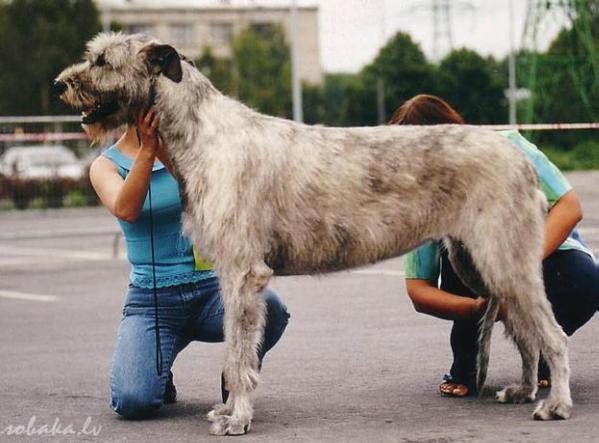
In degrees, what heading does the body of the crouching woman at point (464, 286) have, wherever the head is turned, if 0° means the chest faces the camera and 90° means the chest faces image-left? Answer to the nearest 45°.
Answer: approximately 45°

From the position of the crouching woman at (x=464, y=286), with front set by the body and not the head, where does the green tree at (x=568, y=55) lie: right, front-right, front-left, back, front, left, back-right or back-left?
back-right

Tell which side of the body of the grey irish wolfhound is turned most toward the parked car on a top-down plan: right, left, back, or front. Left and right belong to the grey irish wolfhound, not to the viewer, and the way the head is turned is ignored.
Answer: right

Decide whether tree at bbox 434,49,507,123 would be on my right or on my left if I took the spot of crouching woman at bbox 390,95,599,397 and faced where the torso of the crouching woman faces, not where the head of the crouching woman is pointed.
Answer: on my right

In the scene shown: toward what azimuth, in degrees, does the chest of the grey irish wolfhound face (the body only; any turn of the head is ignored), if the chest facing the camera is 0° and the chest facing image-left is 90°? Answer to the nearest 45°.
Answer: approximately 90°

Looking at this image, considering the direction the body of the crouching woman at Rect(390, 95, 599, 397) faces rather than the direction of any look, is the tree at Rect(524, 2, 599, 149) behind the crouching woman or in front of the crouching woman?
behind

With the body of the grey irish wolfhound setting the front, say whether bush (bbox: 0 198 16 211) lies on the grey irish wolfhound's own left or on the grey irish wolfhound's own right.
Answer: on the grey irish wolfhound's own right

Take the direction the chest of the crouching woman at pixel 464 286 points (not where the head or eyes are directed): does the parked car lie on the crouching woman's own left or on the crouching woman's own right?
on the crouching woman's own right

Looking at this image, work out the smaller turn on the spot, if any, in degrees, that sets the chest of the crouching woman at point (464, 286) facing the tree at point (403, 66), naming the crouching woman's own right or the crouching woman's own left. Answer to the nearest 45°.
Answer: approximately 135° to the crouching woman's own right
